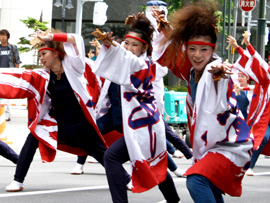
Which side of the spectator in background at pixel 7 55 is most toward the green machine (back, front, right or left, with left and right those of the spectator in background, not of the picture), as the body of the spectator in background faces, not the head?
left

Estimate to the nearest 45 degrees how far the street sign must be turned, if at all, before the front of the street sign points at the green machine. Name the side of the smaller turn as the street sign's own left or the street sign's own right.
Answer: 0° — it already faces it

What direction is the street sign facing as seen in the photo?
toward the camera

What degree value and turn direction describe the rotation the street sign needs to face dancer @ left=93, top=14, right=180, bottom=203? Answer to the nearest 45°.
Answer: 0° — it already faces them

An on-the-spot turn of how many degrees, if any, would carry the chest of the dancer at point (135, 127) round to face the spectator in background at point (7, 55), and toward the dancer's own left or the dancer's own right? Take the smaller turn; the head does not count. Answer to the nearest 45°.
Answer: approximately 90° to the dancer's own right

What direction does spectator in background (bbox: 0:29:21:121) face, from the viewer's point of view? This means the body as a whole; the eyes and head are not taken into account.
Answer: toward the camera

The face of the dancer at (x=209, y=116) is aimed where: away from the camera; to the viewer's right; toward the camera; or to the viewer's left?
toward the camera

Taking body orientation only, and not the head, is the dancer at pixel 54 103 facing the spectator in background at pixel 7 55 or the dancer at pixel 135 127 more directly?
the dancer

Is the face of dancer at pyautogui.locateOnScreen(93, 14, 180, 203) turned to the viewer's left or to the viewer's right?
to the viewer's left

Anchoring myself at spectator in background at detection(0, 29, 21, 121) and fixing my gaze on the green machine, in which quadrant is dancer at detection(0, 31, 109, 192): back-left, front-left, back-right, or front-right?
front-right
